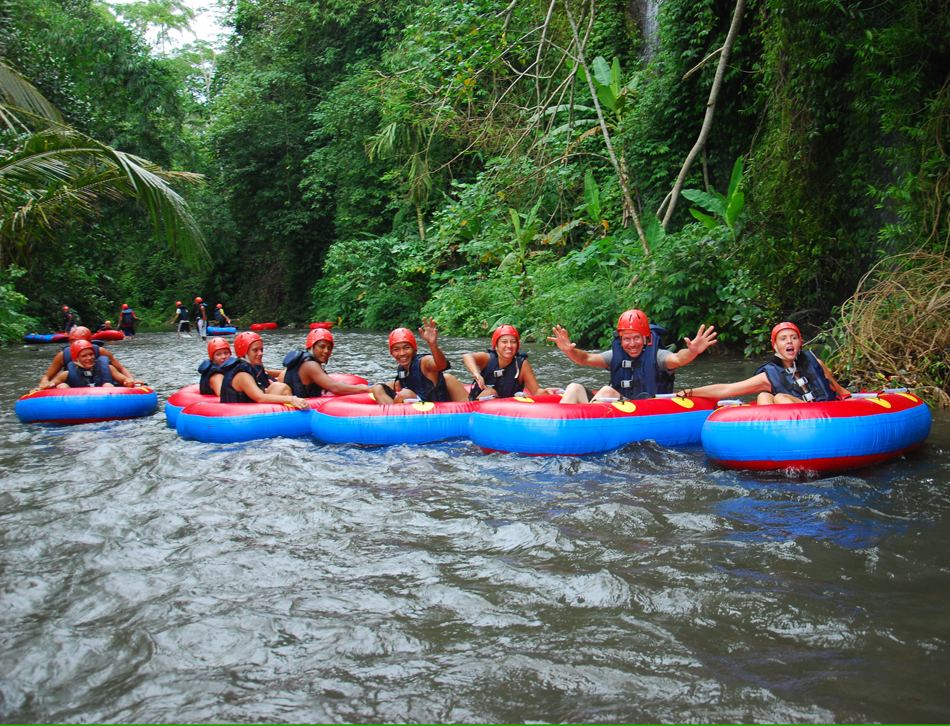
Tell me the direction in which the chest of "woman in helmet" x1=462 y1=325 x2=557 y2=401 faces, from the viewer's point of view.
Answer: toward the camera

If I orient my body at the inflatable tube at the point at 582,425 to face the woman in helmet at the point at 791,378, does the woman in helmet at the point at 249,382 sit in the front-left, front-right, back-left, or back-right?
back-left

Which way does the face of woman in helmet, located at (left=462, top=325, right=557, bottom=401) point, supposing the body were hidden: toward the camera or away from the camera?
toward the camera

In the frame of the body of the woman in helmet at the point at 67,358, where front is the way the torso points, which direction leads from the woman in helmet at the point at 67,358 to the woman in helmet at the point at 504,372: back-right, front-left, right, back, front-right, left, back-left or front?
front-left

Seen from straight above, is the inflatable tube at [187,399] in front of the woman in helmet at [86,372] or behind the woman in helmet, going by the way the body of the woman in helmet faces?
in front

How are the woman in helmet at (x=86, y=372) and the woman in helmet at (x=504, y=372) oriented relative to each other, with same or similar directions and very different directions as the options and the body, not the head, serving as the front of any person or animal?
same or similar directions

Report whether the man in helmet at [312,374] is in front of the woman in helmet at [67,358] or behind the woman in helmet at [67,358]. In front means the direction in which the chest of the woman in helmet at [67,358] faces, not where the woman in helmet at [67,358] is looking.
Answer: in front

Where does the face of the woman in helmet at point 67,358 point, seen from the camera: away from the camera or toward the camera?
toward the camera

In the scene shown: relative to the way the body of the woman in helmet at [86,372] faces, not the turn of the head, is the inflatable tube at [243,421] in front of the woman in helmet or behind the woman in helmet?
in front

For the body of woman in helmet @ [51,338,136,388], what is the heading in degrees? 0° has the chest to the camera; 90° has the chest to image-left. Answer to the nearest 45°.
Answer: approximately 0°

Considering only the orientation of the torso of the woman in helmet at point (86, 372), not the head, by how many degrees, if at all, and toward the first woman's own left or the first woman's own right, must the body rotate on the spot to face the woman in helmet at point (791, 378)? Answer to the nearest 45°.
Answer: approximately 45° to the first woman's own left
